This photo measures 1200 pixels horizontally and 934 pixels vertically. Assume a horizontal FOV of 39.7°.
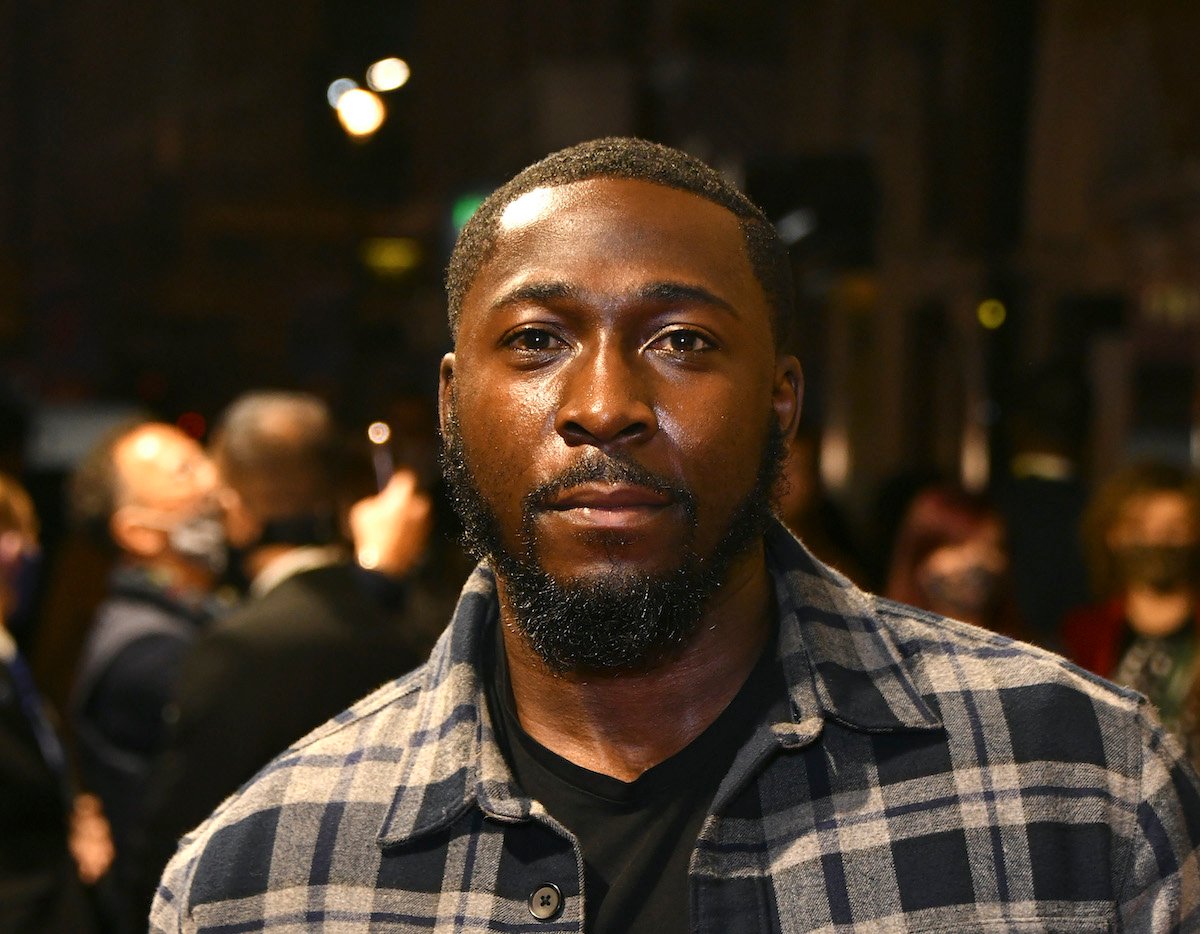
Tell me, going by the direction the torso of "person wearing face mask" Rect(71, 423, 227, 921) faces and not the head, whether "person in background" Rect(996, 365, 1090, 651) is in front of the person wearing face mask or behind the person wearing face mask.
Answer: in front

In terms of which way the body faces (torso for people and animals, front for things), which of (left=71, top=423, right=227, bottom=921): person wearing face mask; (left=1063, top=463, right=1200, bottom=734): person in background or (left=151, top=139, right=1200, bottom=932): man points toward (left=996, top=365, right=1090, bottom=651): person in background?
the person wearing face mask

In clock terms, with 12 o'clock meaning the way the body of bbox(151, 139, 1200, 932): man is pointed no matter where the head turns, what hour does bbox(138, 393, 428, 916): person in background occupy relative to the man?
The person in background is roughly at 5 o'clock from the man.

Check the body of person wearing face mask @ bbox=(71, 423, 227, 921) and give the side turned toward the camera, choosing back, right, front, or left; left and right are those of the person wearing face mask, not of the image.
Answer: right

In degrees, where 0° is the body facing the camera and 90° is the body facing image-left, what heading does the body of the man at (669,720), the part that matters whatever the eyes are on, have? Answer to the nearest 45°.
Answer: approximately 0°

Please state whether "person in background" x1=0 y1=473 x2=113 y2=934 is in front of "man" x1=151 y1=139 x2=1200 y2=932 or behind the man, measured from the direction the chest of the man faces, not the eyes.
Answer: behind

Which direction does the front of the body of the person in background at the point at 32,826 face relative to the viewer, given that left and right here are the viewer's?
facing to the right of the viewer

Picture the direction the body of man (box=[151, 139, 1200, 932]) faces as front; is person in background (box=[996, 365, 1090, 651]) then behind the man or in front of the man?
behind

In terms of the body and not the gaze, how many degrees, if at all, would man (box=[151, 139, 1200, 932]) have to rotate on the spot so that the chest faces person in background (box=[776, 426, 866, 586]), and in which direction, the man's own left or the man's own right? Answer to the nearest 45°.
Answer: approximately 180°

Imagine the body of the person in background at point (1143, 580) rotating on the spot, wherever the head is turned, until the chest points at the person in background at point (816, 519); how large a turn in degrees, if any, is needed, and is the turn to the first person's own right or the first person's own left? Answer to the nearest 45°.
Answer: approximately 135° to the first person's own right
